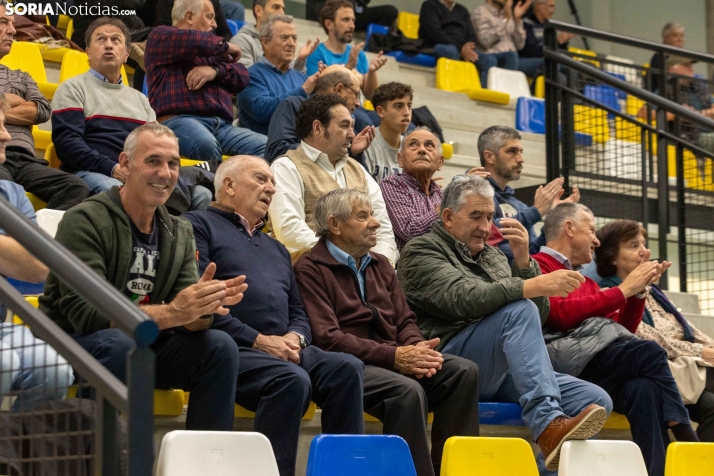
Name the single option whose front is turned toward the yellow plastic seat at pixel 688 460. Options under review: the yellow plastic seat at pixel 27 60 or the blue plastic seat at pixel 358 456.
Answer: the yellow plastic seat at pixel 27 60

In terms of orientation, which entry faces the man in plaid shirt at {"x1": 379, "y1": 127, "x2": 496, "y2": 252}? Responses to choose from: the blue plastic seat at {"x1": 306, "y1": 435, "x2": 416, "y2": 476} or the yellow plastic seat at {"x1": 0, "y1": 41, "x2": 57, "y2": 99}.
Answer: the yellow plastic seat

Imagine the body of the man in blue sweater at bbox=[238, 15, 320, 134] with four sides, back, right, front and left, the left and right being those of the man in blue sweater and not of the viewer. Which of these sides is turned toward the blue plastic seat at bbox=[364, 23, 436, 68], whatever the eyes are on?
left

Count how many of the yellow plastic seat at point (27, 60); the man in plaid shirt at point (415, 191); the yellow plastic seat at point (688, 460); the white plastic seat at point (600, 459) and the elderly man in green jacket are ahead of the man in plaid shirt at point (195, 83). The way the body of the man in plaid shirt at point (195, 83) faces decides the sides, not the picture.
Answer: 4

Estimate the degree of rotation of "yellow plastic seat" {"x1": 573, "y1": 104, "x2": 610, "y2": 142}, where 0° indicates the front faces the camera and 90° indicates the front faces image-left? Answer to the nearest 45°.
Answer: approximately 315°

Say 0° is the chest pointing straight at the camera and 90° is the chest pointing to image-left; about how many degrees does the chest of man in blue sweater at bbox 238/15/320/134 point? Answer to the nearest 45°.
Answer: approximately 315°

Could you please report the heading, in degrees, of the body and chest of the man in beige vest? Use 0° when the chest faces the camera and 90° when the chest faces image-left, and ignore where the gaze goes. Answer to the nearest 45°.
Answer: approximately 315°

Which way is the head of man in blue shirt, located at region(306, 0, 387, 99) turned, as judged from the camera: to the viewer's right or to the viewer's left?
to the viewer's right

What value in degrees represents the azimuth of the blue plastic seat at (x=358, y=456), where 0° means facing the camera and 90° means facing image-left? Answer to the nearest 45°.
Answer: approximately 0°

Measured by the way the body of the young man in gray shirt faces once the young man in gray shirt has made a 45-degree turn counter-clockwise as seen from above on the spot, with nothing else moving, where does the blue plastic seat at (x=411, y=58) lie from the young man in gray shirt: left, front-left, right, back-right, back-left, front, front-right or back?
left
